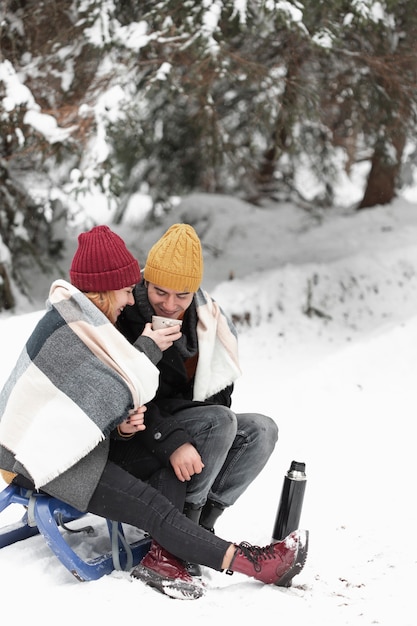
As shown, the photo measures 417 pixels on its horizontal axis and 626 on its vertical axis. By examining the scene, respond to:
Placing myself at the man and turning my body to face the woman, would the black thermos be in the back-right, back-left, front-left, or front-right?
back-left

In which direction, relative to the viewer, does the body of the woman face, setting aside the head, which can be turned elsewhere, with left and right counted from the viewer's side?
facing to the right of the viewer

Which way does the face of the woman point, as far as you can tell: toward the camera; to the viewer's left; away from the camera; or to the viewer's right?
to the viewer's right
